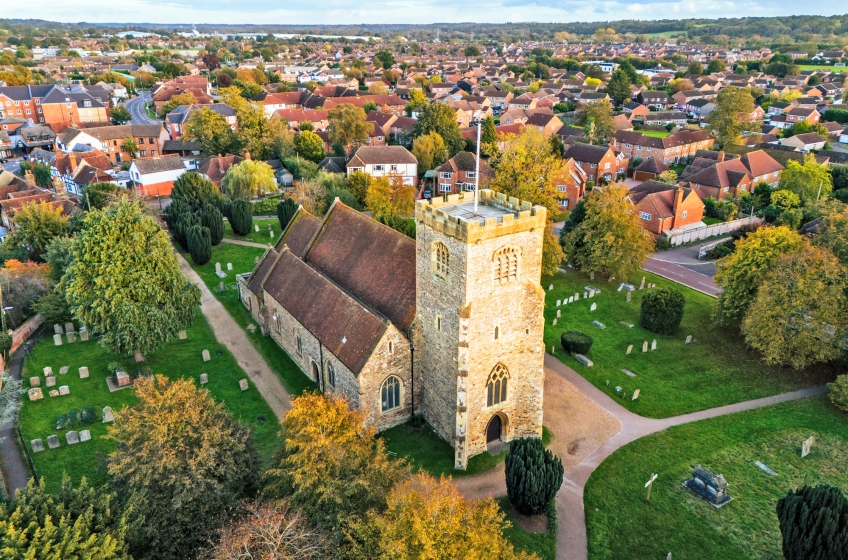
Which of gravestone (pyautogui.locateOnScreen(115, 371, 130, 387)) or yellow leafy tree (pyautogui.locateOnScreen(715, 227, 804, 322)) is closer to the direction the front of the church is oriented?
the yellow leafy tree

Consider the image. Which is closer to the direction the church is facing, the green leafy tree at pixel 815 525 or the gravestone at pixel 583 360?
the green leafy tree

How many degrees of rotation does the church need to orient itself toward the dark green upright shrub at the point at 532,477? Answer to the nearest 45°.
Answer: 0° — it already faces it

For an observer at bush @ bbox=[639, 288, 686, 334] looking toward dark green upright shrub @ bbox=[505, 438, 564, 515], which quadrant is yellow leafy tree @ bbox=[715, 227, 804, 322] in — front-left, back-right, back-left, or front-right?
back-left

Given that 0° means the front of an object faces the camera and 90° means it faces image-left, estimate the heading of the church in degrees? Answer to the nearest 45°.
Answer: approximately 315°

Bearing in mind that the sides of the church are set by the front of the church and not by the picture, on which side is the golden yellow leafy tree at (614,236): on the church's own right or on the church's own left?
on the church's own left

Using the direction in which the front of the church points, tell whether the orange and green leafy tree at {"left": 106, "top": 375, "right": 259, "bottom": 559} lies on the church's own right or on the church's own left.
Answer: on the church's own right

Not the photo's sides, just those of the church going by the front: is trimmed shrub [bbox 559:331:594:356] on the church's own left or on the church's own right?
on the church's own left

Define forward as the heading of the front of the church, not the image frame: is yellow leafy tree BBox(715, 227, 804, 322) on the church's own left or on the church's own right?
on the church's own left

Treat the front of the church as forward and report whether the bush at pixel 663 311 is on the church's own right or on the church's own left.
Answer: on the church's own left

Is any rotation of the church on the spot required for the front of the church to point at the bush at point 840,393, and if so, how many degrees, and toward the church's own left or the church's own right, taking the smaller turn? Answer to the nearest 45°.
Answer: approximately 45° to the church's own left

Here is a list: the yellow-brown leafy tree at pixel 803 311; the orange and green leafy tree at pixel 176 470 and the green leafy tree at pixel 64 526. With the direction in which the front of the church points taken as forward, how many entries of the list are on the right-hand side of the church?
2
